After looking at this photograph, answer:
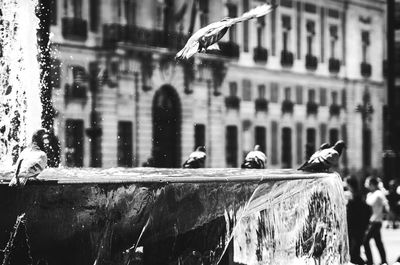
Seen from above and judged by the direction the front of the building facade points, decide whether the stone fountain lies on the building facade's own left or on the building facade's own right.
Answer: on the building facade's own right

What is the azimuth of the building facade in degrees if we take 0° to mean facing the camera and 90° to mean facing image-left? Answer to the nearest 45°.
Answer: approximately 315°

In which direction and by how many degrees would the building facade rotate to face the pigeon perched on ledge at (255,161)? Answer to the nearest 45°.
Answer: approximately 45° to its right
